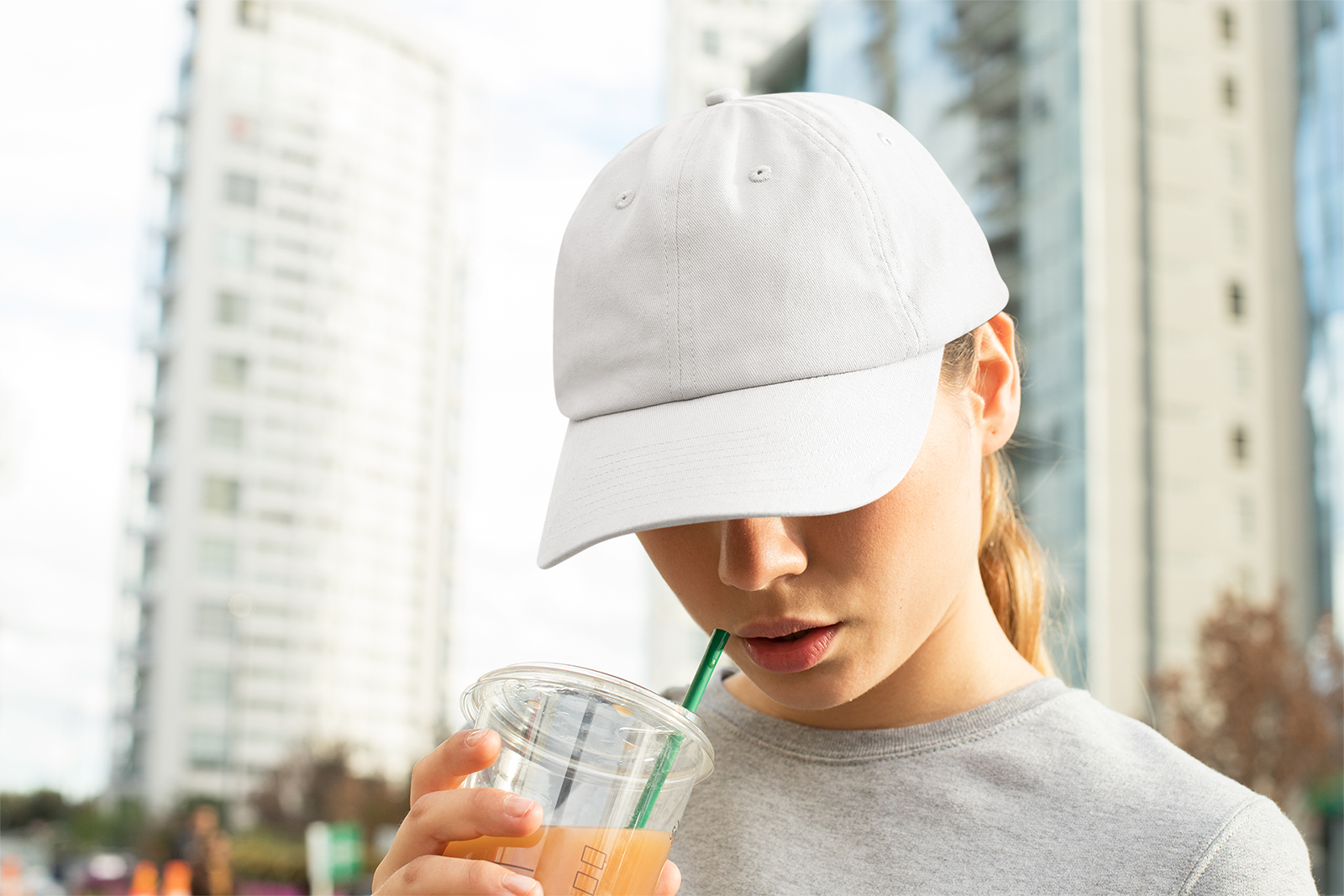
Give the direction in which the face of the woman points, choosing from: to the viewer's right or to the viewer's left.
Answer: to the viewer's left

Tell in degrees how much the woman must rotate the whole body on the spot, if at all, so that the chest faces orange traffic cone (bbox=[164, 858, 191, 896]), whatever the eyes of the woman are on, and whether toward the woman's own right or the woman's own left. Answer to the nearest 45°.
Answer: approximately 90° to the woman's own right

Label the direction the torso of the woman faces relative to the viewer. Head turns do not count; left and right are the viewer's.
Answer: facing the viewer and to the left of the viewer

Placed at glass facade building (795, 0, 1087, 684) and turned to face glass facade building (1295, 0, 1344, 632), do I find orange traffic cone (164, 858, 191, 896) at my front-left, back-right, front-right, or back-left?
back-right

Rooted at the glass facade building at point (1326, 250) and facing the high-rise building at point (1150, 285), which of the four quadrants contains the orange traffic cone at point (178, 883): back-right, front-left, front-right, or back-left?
front-left

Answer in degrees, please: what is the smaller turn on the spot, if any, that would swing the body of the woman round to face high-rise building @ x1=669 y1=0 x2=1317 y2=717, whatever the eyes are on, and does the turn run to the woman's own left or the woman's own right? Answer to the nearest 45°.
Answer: approximately 135° to the woman's own right

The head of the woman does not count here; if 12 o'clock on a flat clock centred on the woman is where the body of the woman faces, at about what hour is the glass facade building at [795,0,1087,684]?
The glass facade building is roughly at 5 o'clock from the woman.
